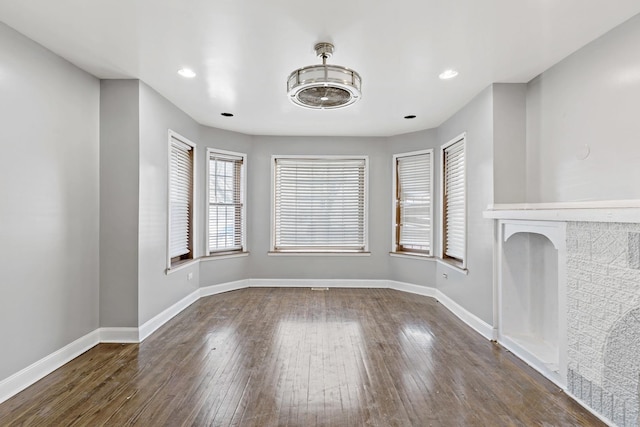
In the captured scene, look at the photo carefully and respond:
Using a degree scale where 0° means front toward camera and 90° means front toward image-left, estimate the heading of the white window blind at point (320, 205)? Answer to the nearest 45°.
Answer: approximately 0°

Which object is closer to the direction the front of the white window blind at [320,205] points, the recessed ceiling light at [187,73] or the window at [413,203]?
the recessed ceiling light

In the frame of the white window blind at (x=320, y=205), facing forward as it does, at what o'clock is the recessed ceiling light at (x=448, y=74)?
The recessed ceiling light is roughly at 11 o'clock from the white window blind.

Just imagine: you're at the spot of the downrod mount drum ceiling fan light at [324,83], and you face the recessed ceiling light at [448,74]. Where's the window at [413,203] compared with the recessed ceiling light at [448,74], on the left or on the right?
left

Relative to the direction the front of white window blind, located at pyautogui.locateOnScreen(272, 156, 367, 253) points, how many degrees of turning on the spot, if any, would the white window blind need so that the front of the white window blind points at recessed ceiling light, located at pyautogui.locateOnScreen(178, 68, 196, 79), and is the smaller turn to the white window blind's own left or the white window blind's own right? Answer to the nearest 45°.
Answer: approximately 45° to the white window blind's own right

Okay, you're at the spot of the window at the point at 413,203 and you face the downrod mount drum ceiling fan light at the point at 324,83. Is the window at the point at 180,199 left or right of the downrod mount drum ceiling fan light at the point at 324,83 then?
right

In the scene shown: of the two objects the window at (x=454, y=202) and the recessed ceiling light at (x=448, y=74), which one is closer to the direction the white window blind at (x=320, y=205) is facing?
the recessed ceiling light

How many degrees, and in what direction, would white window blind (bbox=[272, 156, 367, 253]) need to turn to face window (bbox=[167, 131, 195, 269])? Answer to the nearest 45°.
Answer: approximately 45° to its right

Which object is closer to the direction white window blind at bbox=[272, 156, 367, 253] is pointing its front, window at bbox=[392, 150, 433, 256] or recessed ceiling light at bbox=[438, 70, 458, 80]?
the recessed ceiling light

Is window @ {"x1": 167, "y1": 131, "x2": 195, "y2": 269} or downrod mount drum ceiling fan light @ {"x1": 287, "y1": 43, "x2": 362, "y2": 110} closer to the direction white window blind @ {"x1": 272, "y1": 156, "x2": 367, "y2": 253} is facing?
the downrod mount drum ceiling fan light

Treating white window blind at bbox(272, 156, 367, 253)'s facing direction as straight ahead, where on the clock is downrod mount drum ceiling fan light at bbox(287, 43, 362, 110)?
The downrod mount drum ceiling fan light is roughly at 12 o'clock from the white window blind.

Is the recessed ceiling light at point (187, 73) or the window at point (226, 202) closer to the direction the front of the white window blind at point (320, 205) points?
the recessed ceiling light

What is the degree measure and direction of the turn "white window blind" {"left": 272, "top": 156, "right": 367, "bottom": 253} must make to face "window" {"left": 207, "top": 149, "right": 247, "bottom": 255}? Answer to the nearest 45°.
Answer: approximately 90° to its right
